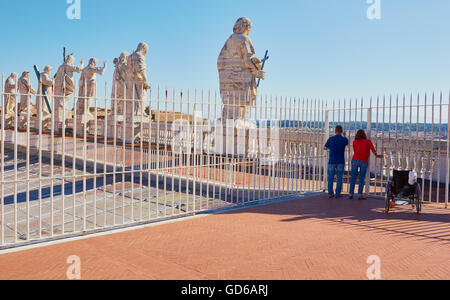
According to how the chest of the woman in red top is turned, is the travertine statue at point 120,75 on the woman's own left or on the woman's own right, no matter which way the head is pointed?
on the woman's own left

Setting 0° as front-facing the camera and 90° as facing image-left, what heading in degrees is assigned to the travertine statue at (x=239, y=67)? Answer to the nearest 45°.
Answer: approximately 225°

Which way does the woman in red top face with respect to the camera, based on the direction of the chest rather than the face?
away from the camera

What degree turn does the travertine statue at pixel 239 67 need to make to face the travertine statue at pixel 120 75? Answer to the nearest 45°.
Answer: approximately 90° to its left

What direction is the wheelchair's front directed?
away from the camera

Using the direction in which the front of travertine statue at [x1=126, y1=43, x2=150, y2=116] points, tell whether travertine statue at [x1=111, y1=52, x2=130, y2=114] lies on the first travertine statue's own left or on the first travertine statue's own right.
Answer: on the first travertine statue's own left

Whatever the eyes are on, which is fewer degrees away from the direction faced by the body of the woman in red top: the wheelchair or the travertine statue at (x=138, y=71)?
the travertine statue
